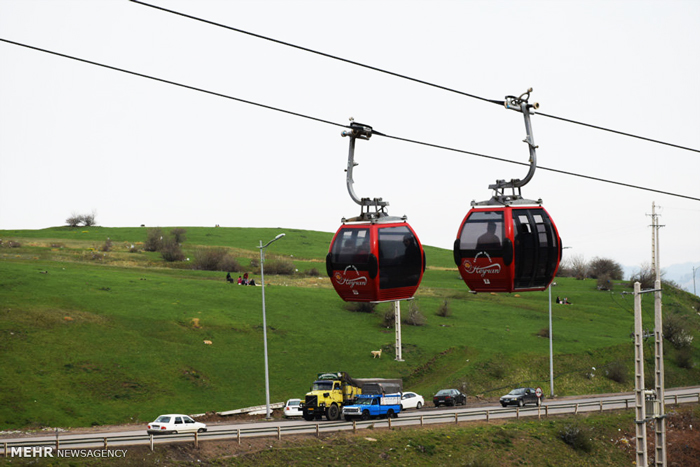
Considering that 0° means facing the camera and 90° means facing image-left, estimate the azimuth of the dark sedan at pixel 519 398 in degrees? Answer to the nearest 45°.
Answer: approximately 45°

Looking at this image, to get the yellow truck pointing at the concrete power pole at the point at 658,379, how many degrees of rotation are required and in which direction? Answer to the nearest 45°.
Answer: approximately 90° to its left

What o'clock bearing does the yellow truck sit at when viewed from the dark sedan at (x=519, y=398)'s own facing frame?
The yellow truck is roughly at 12 o'clock from the dark sedan.
